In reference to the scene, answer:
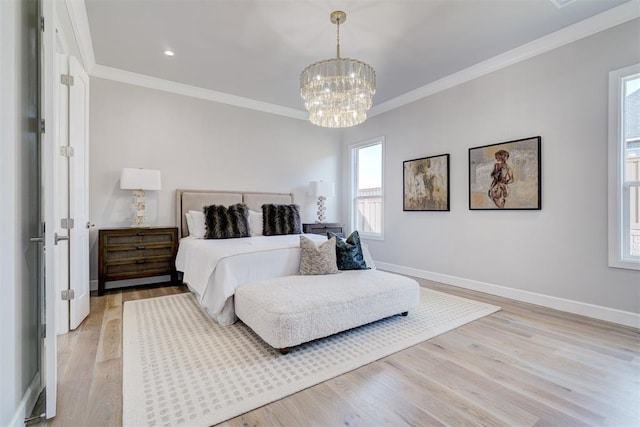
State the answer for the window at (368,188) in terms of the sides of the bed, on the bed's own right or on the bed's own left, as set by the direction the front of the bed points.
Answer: on the bed's own left

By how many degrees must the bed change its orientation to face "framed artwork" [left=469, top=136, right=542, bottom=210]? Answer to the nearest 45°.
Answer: approximately 45° to its left

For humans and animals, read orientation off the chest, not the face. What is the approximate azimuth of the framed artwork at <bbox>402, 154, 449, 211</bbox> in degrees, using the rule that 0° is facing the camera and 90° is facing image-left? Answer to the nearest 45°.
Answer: approximately 45°

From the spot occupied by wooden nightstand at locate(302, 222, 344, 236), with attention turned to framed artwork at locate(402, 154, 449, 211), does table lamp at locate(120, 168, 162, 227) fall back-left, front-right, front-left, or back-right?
back-right

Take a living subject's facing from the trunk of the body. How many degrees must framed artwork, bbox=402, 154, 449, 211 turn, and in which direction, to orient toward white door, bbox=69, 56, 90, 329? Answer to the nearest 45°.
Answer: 0° — it already faces it

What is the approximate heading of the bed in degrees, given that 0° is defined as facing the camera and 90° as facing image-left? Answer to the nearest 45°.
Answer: approximately 315°
